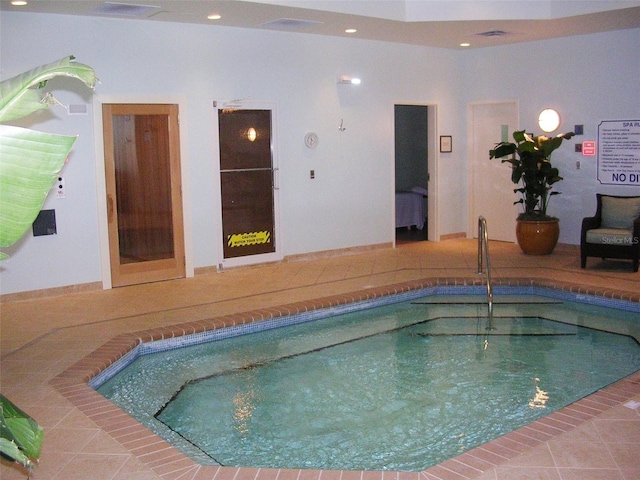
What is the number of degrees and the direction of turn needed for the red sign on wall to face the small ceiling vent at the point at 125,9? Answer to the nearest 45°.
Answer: approximately 45° to its right

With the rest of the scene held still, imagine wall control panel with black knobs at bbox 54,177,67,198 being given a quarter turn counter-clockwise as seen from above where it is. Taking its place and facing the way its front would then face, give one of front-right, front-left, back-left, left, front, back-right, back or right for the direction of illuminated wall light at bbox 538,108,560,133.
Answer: front

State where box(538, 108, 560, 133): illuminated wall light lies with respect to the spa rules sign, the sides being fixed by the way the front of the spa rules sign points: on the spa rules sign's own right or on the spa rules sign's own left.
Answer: on the spa rules sign's own right

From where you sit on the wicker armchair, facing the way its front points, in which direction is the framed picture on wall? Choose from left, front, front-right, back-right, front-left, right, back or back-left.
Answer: right

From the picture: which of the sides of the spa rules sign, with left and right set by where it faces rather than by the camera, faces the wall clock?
right

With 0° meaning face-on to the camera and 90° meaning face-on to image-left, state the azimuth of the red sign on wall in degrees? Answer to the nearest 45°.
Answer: approximately 0°

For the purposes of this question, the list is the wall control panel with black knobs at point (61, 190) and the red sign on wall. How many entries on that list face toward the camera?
2

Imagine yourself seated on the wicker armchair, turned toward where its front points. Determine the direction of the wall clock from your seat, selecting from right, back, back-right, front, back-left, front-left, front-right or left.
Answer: front-right

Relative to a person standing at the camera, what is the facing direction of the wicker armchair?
facing the viewer and to the left of the viewer

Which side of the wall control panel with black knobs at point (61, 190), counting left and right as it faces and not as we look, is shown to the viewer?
front

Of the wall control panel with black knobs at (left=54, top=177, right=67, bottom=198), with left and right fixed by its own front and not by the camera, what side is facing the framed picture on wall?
left

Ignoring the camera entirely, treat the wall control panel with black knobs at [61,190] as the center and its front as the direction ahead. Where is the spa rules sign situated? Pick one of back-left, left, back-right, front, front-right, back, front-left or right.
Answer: left

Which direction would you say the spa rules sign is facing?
toward the camera

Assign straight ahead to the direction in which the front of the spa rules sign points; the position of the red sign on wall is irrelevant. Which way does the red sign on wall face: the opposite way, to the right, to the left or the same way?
the same way

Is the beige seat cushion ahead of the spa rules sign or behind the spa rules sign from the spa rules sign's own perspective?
ahead
